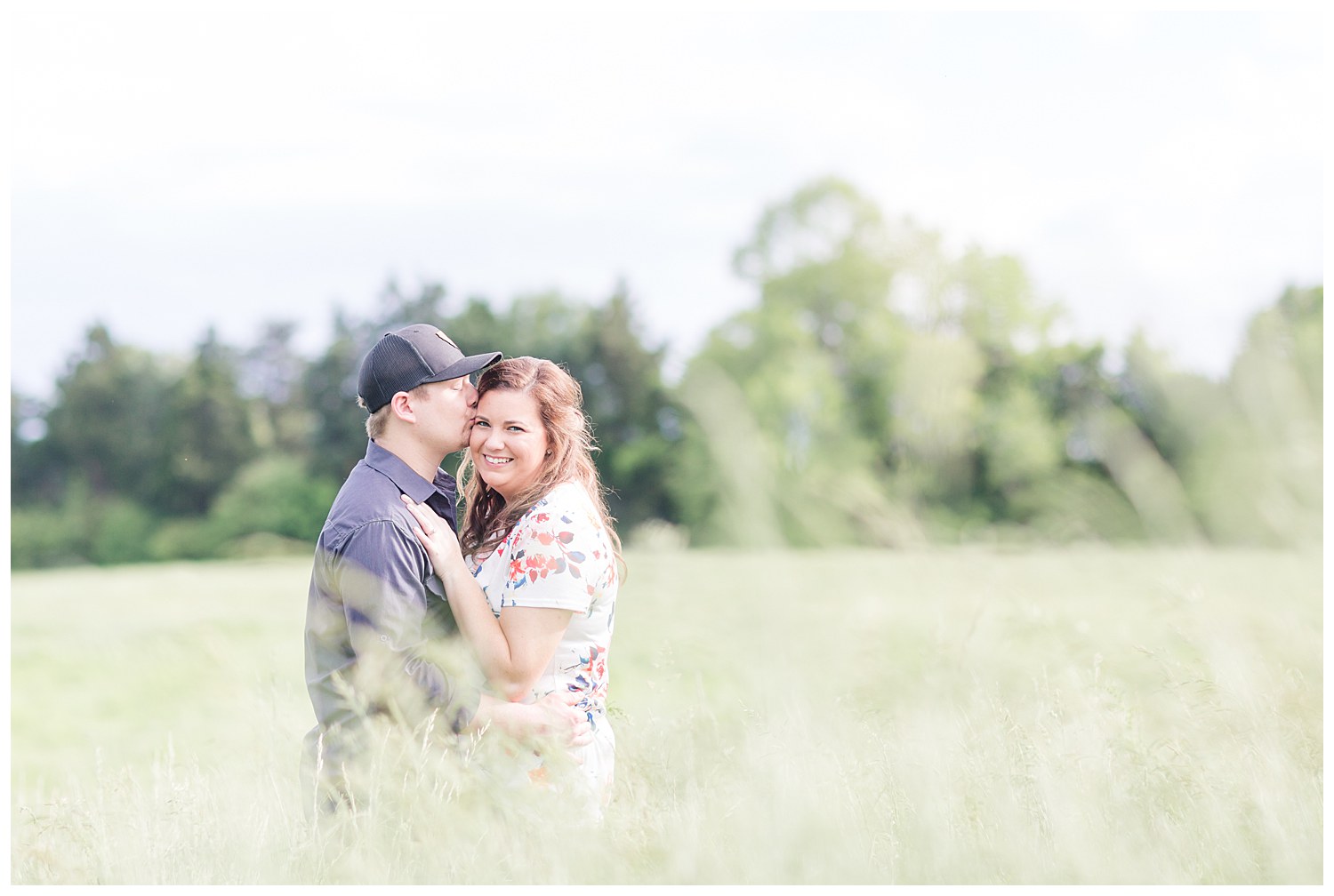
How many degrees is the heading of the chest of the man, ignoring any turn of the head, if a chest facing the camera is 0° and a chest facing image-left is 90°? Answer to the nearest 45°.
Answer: approximately 270°

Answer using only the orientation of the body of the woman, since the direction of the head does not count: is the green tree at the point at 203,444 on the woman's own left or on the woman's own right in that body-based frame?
on the woman's own right

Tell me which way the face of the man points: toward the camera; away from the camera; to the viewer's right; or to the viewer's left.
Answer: to the viewer's right

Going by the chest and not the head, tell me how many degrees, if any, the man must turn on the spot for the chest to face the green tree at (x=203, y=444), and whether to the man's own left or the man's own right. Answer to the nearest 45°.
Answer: approximately 90° to the man's own left
